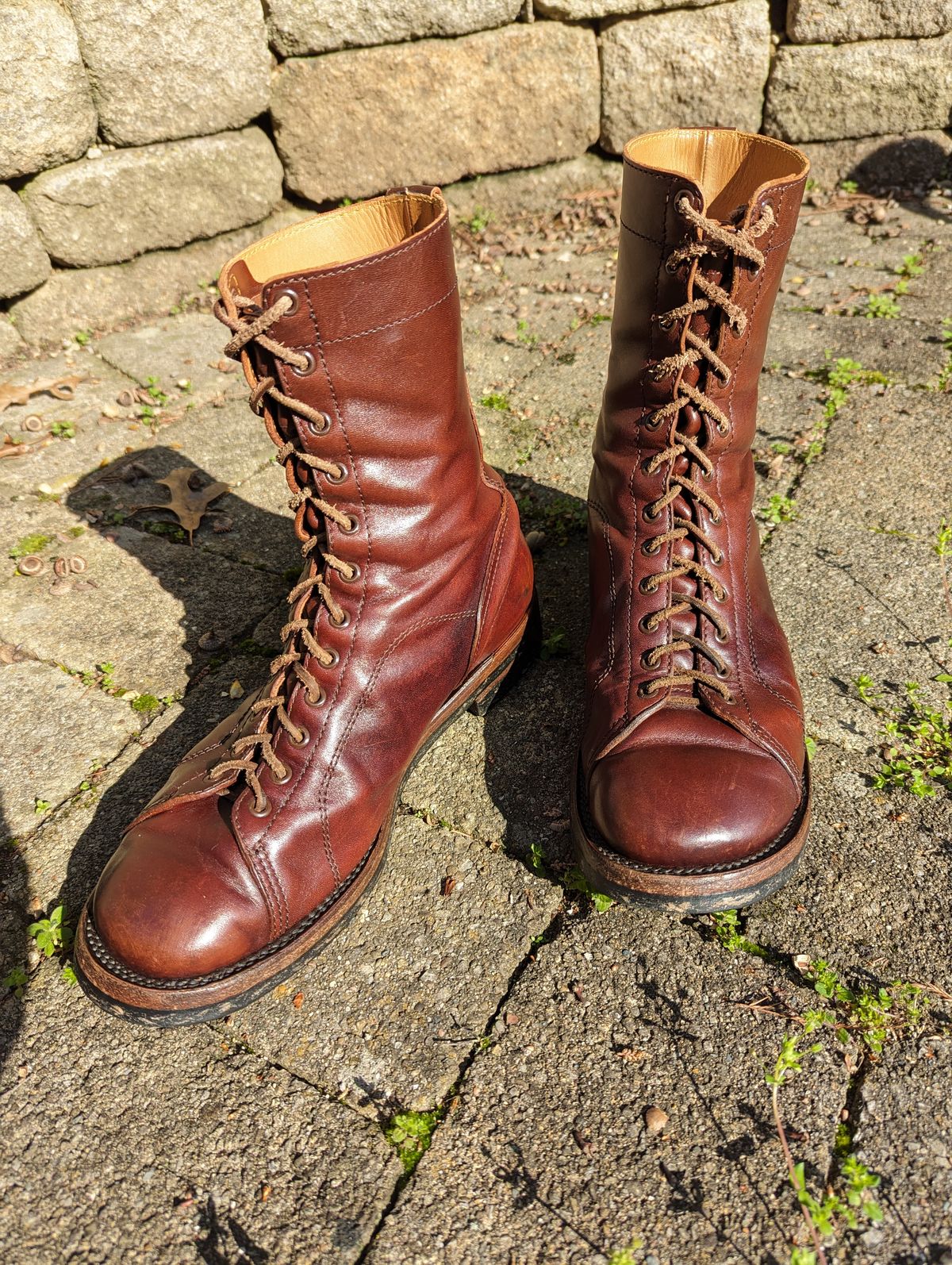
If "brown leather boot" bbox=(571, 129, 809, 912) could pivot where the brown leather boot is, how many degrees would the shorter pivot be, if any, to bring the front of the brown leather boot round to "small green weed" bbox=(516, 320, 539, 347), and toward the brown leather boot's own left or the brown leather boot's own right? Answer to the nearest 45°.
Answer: approximately 180°

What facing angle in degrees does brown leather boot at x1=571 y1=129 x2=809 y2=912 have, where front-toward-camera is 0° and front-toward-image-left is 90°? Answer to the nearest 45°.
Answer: approximately 0°

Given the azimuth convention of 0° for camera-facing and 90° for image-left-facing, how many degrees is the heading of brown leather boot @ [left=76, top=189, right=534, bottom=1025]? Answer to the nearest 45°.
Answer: approximately 45°

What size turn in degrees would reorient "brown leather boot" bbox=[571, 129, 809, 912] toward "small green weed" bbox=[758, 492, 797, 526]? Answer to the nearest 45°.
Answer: approximately 180°

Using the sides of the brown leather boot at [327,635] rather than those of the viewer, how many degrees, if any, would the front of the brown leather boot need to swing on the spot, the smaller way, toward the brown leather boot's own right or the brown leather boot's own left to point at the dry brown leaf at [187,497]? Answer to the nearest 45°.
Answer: approximately 135° to the brown leather boot's own right

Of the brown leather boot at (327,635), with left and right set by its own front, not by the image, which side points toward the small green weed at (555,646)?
back

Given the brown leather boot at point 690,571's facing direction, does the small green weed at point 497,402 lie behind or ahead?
behind

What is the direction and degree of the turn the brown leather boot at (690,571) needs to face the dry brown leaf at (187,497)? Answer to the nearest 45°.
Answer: approximately 135° to its right

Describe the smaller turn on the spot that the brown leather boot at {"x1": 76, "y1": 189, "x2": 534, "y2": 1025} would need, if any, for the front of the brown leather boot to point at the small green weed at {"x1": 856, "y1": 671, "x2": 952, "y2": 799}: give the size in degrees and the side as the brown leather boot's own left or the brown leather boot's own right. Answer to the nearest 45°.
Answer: approximately 135° to the brown leather boot's own left
